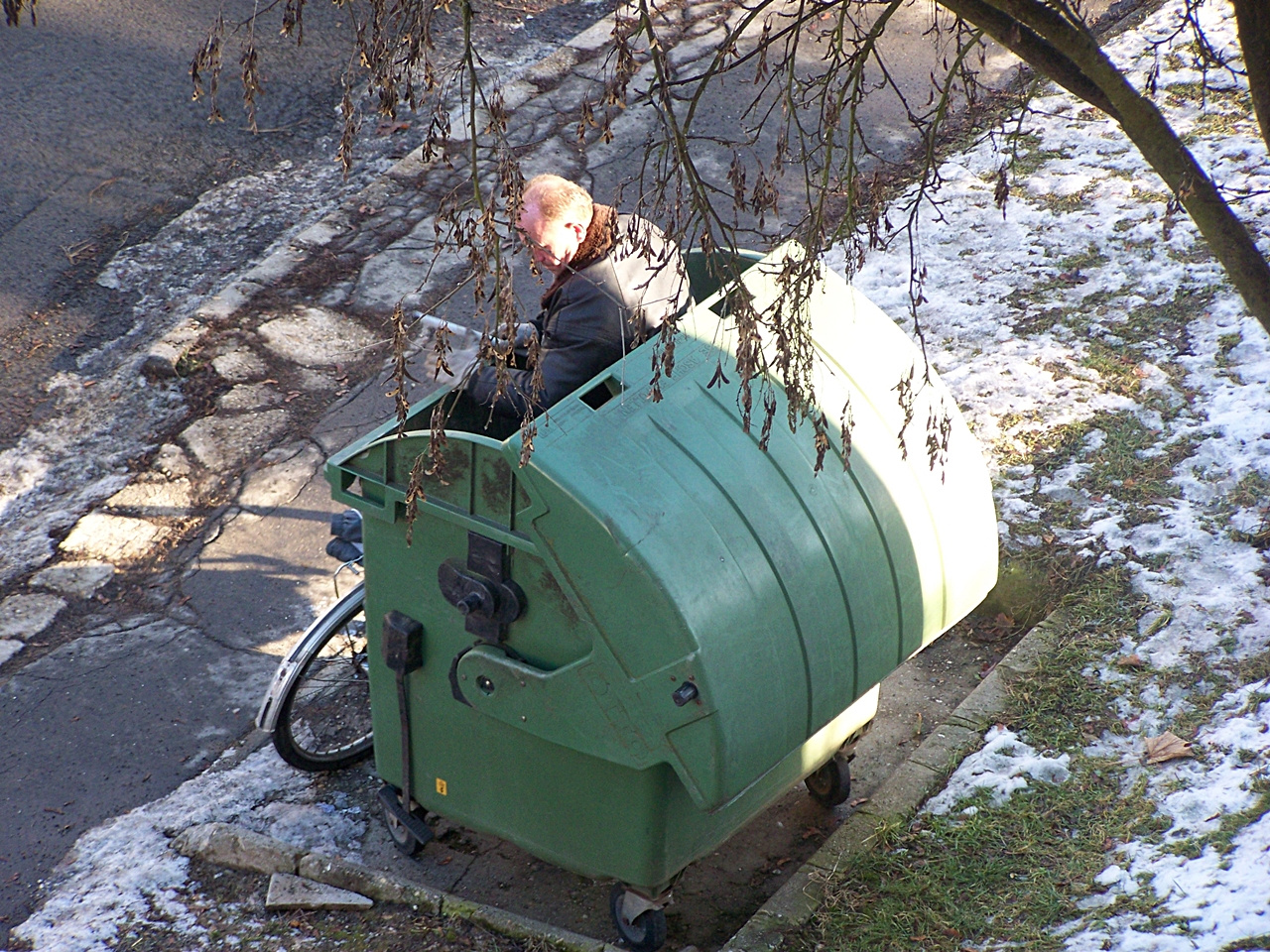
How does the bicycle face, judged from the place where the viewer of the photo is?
facing away from the viewer and to the right of the viewer

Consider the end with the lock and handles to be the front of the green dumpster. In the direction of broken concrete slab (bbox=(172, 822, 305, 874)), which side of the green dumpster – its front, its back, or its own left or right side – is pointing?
front

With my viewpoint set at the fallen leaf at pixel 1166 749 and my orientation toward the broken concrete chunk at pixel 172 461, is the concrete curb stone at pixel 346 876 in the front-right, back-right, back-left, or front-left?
front-left

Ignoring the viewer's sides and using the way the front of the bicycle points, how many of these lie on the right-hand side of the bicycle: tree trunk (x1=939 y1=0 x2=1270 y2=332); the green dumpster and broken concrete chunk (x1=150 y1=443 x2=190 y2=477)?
2

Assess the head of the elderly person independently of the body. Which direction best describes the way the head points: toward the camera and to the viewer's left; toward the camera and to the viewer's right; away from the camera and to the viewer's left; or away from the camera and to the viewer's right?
toward the camera and to the viewer's left

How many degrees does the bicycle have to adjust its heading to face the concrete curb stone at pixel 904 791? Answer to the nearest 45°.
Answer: approximately 90° to its right

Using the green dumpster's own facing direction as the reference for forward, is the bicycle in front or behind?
in front

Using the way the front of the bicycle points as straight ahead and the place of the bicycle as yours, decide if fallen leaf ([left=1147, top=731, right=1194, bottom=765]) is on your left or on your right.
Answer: on your right
